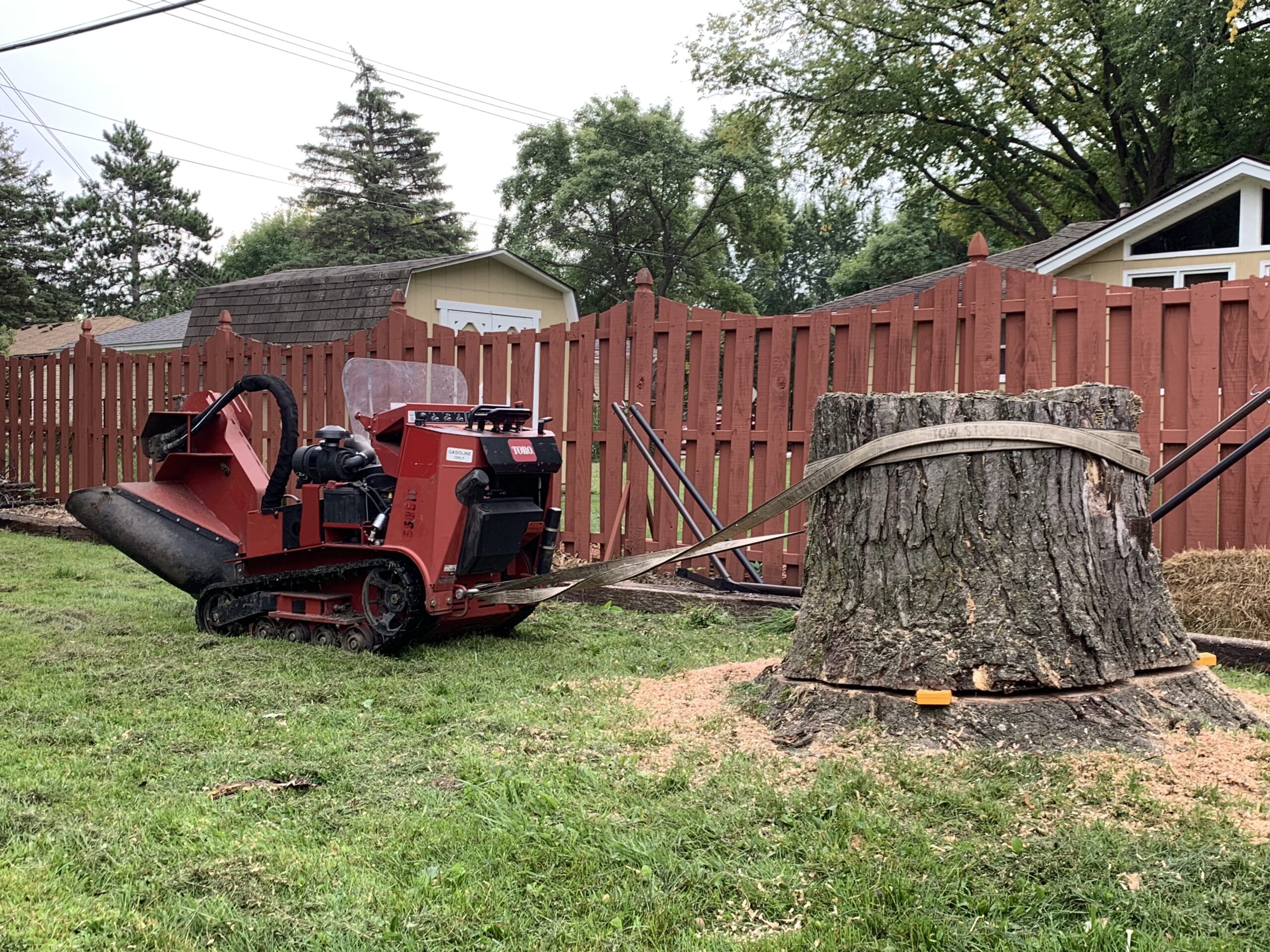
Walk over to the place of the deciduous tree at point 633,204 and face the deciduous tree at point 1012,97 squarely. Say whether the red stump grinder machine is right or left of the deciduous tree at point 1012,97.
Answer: right

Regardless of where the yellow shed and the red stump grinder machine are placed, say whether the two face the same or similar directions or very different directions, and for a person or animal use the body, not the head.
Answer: very different directions

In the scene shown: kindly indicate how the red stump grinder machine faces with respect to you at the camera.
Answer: facing away from the viewer and to the left of the viewer

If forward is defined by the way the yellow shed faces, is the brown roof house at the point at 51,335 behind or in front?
behind

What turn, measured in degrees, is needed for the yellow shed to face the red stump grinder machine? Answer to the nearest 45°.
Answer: approximately 45° to its right

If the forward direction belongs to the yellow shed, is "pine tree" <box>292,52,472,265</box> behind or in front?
behind

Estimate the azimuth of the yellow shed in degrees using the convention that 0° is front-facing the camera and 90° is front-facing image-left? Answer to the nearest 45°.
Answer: approximately 315°

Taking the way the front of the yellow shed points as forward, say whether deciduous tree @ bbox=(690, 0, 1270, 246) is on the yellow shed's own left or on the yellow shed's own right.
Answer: on the yellow shed's own left
